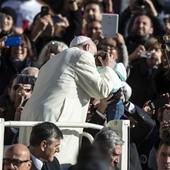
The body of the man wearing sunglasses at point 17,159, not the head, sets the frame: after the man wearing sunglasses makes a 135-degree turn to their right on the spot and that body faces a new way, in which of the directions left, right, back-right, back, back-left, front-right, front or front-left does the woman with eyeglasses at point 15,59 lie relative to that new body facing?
front

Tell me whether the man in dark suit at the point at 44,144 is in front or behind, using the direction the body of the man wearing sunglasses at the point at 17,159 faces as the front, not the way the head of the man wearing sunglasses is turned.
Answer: behind

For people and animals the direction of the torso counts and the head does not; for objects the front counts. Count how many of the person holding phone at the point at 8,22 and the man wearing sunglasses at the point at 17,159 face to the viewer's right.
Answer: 0

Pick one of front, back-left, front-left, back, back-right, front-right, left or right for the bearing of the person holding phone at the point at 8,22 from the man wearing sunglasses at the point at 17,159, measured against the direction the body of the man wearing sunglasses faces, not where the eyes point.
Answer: back-right

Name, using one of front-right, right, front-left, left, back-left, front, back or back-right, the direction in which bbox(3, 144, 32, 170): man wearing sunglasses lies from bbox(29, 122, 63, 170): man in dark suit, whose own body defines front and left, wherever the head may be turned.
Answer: back-right

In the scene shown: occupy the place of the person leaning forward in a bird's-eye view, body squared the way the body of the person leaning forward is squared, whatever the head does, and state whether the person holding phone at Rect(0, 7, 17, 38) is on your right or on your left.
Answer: on your left

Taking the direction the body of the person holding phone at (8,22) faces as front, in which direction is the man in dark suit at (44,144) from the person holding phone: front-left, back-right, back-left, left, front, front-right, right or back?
front-left

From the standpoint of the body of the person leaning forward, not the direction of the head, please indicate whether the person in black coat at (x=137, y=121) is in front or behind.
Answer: in front
